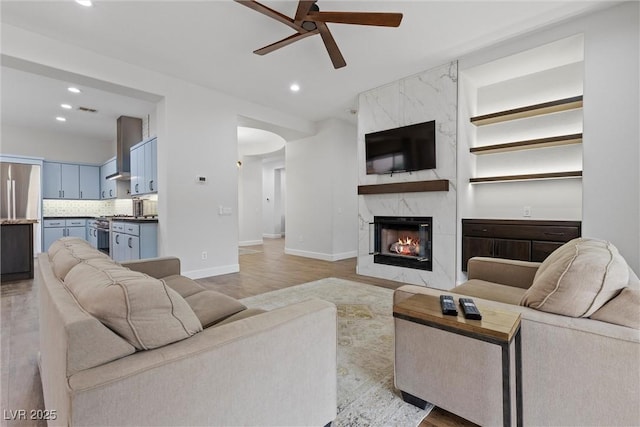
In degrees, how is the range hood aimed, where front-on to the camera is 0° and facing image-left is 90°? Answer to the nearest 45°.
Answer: approximately 90°

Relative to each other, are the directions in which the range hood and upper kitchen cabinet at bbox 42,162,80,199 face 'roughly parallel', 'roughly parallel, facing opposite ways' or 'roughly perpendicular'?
roughly perpendicular

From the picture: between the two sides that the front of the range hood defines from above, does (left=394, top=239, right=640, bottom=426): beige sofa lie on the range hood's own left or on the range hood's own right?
on the range hood's own left

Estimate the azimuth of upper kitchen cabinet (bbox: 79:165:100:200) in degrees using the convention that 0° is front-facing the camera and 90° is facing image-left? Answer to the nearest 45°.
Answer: approximately 0°

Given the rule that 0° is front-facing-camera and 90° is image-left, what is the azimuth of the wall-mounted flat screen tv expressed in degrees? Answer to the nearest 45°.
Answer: approximately 45°

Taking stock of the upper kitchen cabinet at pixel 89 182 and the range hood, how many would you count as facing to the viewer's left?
1
